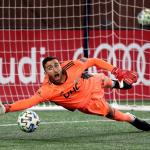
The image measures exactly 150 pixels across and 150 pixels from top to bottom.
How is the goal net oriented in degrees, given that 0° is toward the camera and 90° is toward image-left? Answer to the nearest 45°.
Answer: approximately 0°

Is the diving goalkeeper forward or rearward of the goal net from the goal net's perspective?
forward

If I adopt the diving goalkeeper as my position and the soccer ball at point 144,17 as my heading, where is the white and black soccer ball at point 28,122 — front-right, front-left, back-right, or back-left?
back-left
